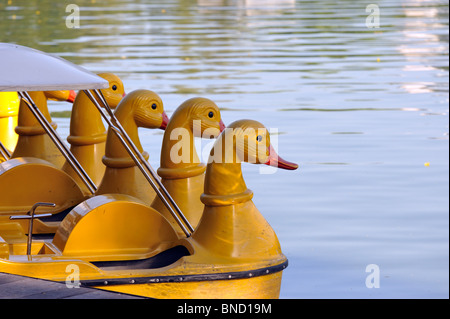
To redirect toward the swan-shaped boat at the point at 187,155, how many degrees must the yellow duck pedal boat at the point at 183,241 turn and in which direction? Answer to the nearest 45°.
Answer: approximately 90° to its left

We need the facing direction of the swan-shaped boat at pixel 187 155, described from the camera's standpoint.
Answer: facing to the right of the viewer

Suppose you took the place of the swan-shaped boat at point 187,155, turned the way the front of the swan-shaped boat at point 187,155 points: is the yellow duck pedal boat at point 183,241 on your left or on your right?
on your right

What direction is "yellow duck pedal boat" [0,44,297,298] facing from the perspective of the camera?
to the viewer's right

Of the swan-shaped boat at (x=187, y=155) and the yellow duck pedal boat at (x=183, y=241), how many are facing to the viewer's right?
2
